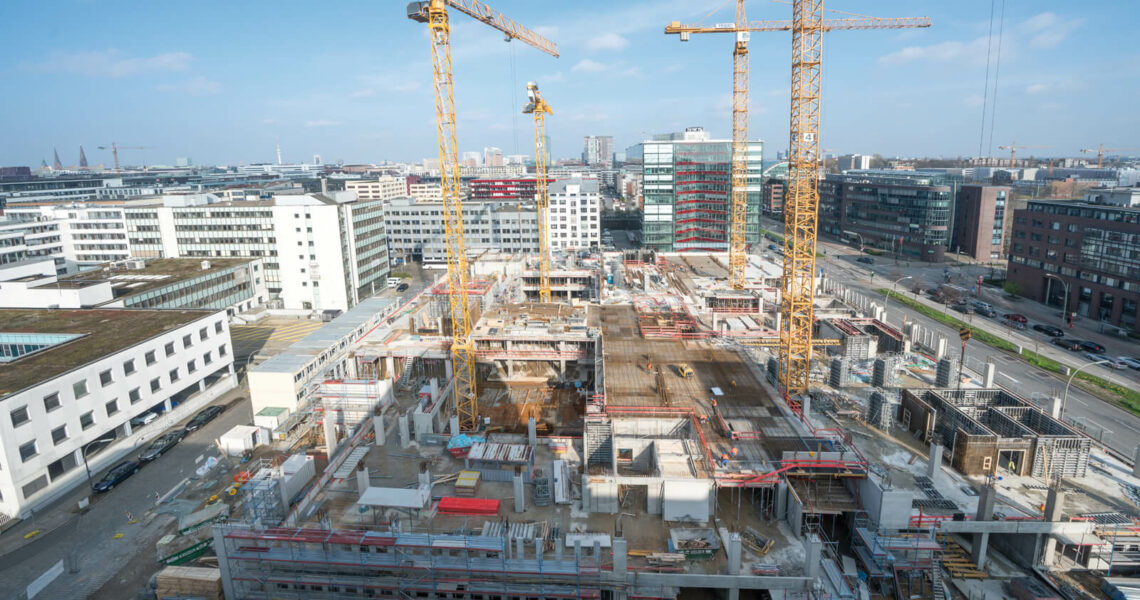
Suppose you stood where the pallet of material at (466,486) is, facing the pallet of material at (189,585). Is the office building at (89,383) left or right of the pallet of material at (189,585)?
right

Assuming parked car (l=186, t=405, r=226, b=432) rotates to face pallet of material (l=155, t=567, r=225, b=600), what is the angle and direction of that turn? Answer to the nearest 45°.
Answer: approximately 45° to its left

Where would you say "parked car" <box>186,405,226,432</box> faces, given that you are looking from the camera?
facing the viewer and to the left of the viewer

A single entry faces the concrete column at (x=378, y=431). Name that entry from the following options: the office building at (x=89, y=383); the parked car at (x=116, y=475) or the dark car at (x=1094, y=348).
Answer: the office building

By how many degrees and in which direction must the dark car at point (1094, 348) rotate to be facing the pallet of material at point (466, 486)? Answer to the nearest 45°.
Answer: approximately 90° to its left

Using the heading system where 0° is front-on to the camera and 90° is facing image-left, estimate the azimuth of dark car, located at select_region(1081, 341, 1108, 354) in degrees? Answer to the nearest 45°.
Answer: approximately 135°

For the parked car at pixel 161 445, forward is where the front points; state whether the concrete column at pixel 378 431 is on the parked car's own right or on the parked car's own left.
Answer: on the parked car's own left

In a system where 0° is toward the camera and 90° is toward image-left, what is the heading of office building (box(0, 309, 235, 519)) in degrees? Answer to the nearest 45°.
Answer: approximately 315°
